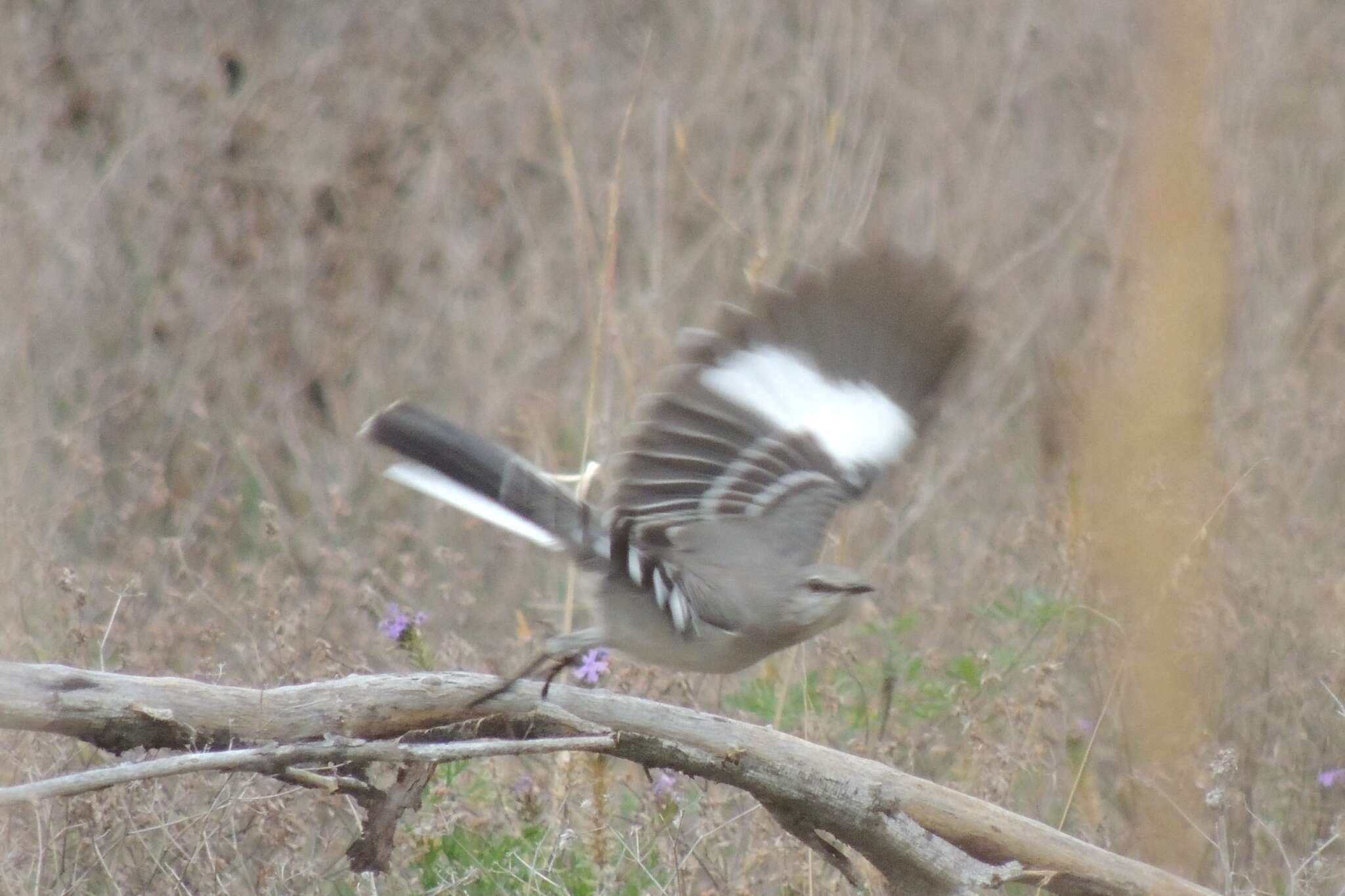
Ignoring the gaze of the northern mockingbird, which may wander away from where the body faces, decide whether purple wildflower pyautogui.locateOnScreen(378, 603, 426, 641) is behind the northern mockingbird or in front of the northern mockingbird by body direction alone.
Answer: behind

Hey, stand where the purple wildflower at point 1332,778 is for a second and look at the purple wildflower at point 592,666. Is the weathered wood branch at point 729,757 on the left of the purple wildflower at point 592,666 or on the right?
left

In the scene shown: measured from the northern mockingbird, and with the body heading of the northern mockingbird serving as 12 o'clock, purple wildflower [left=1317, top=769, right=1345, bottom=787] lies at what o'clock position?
The purple wildflower is roughly at 11 o'clock from the northern mockingbird.

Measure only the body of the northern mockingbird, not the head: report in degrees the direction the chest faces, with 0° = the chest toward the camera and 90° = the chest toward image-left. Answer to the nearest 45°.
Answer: approximately 270°

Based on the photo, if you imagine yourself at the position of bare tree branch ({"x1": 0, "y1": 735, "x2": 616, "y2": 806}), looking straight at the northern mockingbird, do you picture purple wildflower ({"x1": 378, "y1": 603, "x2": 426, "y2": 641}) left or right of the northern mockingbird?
left
